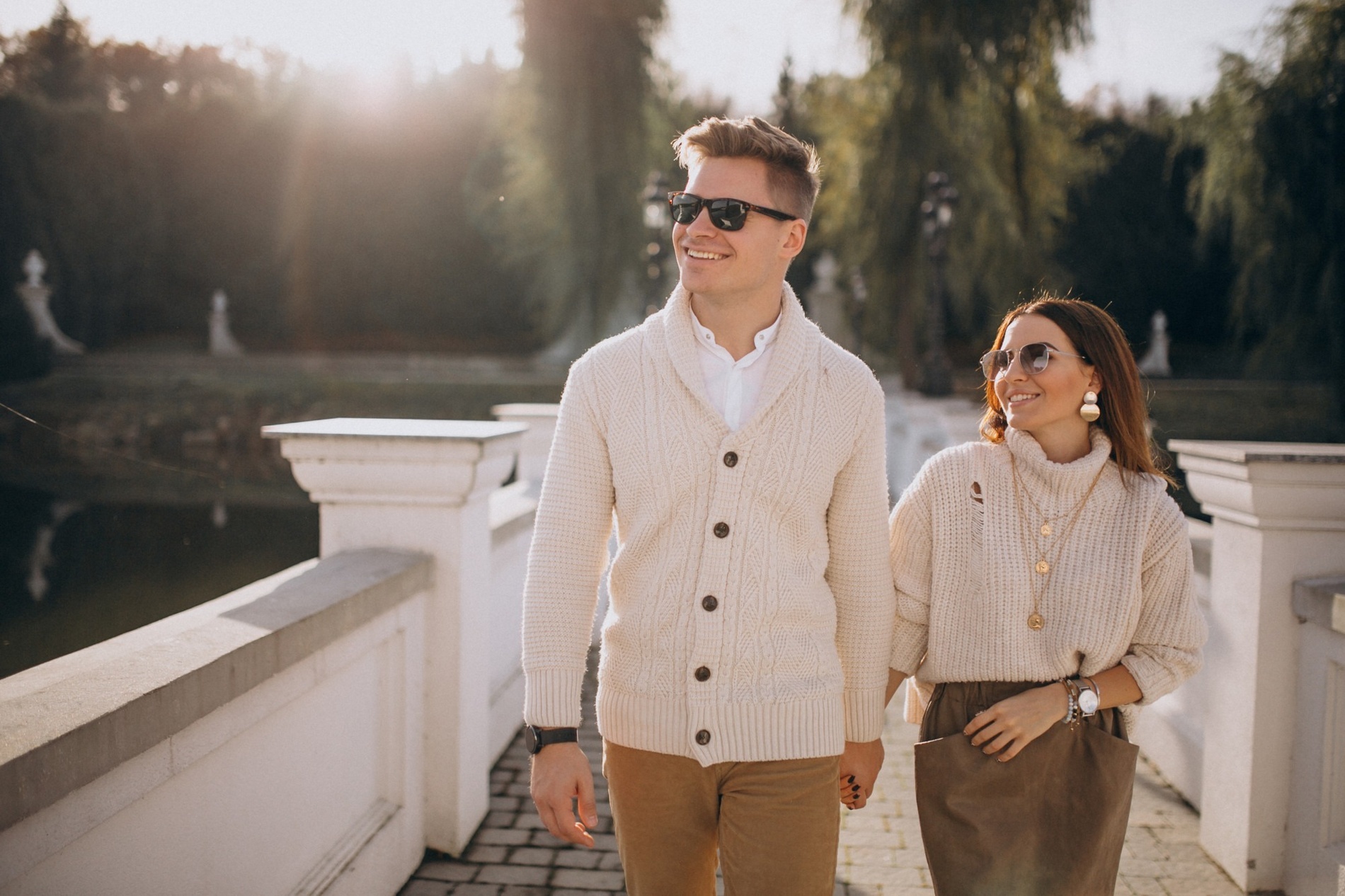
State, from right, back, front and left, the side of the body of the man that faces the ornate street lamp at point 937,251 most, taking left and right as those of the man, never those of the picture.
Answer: back

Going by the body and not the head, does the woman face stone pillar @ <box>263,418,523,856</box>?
no

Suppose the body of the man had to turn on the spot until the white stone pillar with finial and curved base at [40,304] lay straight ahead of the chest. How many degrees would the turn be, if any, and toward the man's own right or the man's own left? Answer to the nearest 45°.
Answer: approximately 135° to the man's own right

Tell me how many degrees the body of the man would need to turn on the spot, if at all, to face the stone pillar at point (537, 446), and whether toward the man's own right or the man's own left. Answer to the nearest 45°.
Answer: approximately 180°

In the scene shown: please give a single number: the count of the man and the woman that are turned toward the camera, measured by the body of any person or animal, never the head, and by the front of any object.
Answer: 2

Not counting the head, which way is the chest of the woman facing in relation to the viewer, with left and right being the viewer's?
facing the viewer

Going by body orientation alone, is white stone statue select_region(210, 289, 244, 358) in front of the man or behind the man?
behind

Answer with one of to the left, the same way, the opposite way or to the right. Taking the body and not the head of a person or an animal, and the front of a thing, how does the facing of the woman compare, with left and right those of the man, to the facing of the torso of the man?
the same way

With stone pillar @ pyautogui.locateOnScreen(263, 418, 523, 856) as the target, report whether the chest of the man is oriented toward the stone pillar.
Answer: no

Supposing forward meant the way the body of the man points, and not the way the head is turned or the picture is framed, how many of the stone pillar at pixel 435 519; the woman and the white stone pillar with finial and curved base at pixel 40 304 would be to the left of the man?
1

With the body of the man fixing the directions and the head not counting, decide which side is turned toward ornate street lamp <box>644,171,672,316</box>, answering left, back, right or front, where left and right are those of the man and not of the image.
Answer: back

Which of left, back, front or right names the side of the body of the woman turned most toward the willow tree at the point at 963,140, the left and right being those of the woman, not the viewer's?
back

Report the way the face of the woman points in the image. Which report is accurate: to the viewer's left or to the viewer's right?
to the viewer's left

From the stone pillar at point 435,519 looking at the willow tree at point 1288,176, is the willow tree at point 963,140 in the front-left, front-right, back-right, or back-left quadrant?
front-left

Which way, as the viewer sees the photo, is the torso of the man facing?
toward the camera

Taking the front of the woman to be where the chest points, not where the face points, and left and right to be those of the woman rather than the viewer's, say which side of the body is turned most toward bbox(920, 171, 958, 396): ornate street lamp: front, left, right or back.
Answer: back

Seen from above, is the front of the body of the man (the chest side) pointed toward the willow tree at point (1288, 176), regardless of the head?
no
